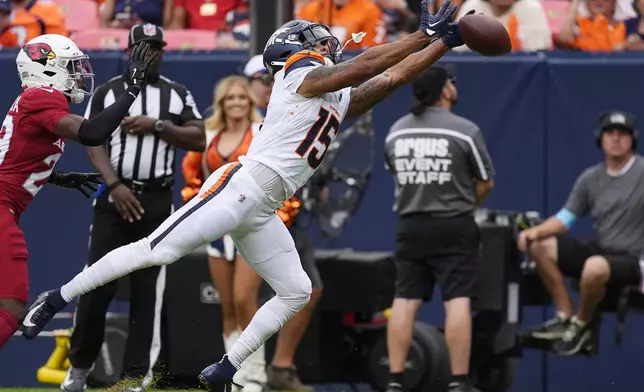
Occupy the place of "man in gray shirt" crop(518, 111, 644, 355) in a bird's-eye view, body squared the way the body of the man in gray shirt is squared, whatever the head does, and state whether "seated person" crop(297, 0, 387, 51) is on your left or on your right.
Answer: on your right

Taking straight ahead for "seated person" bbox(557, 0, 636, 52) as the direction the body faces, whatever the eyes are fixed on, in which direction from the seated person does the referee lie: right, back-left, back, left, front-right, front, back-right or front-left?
front-right

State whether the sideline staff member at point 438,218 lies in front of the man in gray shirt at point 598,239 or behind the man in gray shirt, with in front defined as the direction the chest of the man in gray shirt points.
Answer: in front

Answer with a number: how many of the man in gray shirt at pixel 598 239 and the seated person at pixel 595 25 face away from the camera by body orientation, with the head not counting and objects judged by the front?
0

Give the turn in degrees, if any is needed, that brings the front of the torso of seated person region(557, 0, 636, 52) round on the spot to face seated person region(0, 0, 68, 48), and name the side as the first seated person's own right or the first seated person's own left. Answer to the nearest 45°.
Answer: approximately 90° to the first seated person's own right

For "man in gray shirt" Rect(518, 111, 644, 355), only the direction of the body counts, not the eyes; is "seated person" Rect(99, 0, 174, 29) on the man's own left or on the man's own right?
on the man's own right

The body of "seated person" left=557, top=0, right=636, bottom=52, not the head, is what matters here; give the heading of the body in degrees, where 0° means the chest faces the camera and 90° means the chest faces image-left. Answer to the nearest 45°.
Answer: approximately 0°

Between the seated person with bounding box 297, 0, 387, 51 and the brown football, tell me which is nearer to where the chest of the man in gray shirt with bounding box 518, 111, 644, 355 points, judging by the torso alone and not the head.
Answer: the brown football

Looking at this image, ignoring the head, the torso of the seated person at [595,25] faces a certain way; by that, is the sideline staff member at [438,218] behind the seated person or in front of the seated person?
in front

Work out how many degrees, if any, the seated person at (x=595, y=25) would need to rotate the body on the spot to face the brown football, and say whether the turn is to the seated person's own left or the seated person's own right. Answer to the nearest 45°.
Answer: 0° — they already face it
